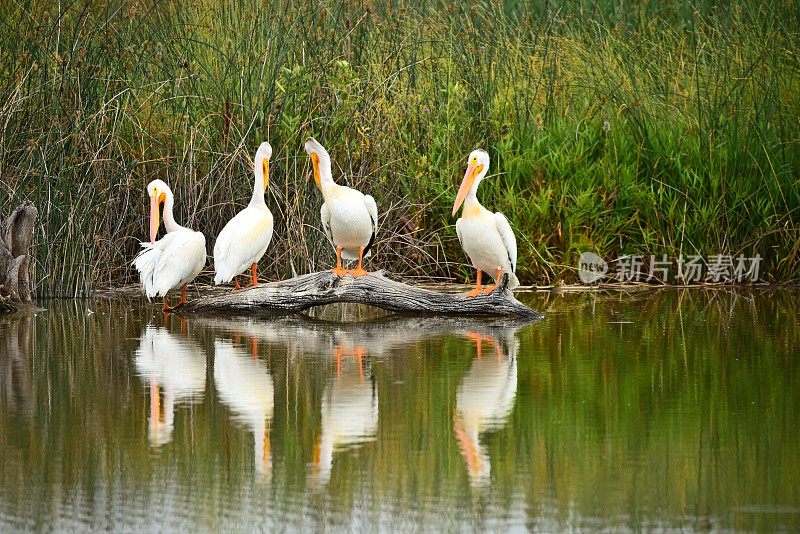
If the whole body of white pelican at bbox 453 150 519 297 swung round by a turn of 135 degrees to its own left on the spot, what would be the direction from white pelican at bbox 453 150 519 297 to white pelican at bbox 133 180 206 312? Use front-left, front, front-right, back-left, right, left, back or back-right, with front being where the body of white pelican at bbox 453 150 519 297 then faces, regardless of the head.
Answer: back

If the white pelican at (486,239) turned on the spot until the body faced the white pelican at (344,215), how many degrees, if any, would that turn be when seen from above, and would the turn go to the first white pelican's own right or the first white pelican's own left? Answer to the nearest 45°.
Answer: approximately 45° to the first white pelican's own right

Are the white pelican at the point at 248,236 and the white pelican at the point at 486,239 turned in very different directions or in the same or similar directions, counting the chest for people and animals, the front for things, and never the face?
very different directions

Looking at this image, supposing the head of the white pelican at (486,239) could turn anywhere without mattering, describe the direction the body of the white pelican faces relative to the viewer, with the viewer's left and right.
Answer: facing the viewer and to the left of the viewer

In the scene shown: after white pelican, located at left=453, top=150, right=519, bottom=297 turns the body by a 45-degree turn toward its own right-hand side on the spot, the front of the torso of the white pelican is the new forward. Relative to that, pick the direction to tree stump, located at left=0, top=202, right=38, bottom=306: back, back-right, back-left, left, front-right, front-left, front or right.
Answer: front
